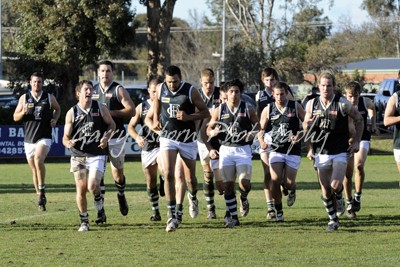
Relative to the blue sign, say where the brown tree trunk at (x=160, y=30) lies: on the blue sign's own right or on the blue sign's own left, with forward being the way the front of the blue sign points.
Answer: on the blue sign's own left

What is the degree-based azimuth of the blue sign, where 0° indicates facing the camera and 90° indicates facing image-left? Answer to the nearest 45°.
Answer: approximately 0°
